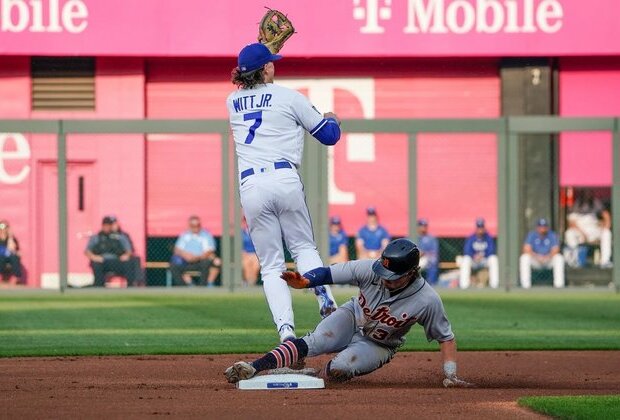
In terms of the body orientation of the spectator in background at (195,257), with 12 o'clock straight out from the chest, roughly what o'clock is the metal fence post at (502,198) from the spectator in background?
The metal fence post is roughly at 9 o'clock from the spectator in background.

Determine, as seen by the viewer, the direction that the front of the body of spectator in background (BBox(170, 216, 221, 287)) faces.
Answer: toward the camera

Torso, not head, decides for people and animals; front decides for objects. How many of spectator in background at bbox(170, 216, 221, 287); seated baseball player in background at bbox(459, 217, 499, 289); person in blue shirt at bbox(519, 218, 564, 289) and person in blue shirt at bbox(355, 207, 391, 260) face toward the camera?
4

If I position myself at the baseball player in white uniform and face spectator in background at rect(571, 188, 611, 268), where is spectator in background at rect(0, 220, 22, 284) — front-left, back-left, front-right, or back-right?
front-left

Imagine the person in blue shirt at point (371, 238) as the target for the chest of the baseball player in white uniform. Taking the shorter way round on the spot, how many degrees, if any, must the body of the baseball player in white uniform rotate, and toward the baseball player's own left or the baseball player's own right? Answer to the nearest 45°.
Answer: approximately 45° to the baseball player's own left

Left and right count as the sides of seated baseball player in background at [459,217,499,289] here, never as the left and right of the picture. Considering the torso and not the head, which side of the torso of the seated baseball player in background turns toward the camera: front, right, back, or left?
front

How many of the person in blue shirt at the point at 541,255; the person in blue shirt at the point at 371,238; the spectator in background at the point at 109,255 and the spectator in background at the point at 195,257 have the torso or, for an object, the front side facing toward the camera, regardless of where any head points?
4

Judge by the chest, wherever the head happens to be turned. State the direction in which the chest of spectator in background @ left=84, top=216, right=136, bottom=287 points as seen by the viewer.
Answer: toward the camera

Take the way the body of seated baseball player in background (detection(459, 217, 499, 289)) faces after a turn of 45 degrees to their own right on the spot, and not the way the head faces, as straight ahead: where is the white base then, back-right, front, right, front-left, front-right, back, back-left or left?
front-left

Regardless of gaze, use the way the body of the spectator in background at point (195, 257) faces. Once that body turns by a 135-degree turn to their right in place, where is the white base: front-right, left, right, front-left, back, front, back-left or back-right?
back-left

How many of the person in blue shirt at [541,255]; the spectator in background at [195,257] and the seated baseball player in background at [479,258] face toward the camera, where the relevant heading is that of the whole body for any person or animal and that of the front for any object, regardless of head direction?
3

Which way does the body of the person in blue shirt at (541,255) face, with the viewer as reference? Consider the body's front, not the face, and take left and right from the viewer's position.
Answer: facing the viewer
